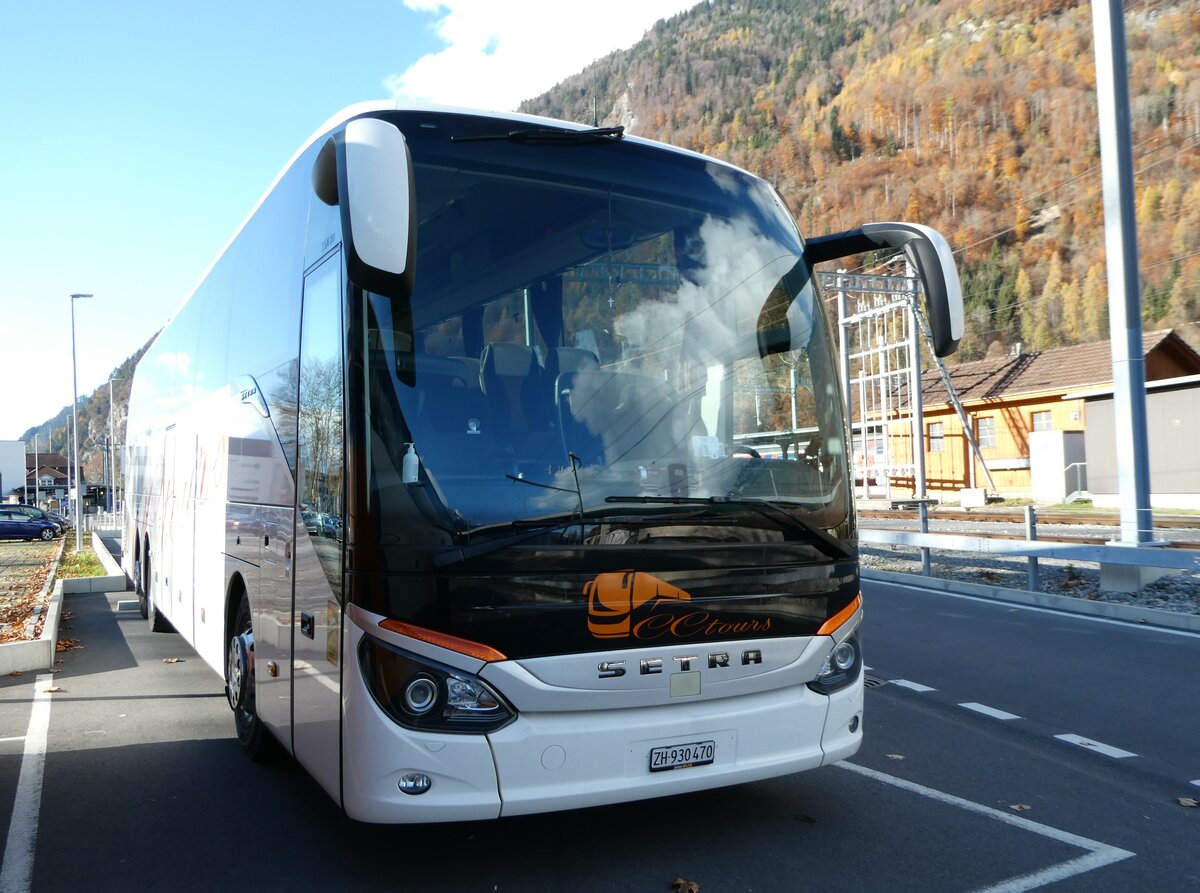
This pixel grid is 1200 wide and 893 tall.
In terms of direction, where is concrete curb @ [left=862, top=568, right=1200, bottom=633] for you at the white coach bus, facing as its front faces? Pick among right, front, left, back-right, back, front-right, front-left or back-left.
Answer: left

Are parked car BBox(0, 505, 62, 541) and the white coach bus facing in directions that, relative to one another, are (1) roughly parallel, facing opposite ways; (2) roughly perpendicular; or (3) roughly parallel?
roughly perpendicular

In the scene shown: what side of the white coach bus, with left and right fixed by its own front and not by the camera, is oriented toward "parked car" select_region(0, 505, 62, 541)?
back

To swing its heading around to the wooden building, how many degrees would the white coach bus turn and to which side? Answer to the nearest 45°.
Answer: approximately 90° to its left

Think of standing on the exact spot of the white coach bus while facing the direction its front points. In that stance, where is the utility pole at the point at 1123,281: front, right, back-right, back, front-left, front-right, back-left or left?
left

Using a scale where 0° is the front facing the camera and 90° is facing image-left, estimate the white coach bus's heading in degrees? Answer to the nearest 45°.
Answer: approximately 315°
